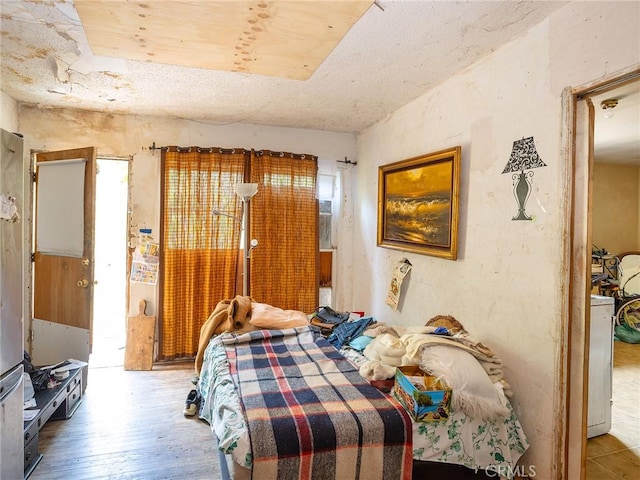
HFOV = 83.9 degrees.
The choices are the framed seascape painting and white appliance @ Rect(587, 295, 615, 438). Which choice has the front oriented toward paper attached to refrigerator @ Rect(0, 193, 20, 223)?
the framed seascape painting

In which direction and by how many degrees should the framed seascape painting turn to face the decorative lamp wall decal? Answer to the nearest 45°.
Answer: approximately 90° to its left

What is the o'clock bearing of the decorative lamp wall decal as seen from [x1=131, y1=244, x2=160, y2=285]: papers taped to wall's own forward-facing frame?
The decorative lamp wall decal is roughly at 11 o'clock from the papers taped to wall.

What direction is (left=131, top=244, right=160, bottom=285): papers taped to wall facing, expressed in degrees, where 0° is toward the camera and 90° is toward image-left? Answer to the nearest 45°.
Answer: approximately 0°

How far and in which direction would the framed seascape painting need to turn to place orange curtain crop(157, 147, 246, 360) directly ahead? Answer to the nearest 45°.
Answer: approximately 45° to its right

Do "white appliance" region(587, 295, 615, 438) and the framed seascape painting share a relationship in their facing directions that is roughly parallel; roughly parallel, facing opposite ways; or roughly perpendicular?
roughly perpendicular

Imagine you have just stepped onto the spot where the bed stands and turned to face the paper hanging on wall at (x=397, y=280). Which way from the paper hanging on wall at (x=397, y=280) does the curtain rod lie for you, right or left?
left

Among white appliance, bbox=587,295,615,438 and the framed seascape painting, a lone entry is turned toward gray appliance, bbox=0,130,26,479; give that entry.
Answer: the framed seascape painting
